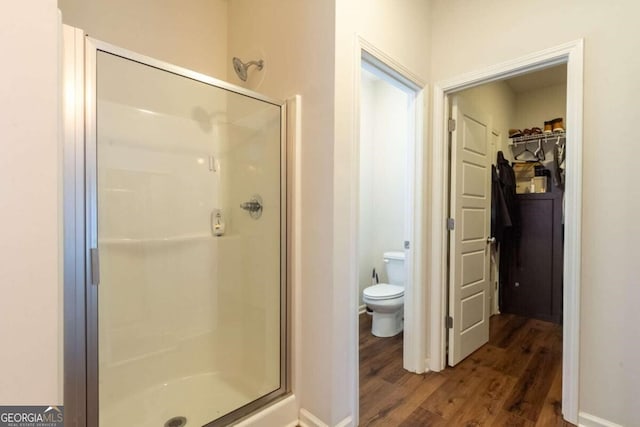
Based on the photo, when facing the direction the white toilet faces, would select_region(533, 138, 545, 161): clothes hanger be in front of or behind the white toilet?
behind

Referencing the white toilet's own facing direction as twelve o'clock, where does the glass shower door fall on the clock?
The glass shower door is roughly at 12 o'clock from the white toilet.

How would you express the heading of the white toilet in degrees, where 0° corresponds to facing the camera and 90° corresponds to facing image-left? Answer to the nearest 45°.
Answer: approximately 45°

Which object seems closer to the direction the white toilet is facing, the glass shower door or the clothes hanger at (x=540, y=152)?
the glass shower door
